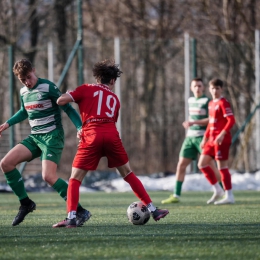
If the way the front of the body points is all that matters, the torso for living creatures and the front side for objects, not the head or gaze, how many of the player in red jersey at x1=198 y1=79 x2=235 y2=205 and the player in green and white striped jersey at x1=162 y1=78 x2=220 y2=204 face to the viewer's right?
0

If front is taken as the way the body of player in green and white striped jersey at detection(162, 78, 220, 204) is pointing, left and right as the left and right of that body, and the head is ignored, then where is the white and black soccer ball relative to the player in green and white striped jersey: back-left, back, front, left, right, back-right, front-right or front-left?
front-left

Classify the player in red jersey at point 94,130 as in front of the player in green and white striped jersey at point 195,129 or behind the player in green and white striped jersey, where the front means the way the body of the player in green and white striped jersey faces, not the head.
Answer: in front

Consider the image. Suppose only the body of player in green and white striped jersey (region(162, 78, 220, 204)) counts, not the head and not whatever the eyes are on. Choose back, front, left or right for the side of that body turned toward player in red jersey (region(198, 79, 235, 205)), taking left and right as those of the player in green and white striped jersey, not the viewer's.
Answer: left

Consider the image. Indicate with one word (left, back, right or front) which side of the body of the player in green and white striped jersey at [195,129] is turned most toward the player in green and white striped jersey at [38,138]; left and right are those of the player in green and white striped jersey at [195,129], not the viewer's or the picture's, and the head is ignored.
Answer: front

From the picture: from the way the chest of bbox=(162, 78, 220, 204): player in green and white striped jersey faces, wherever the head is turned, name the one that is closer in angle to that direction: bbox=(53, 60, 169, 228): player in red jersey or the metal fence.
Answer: the player in red jersey

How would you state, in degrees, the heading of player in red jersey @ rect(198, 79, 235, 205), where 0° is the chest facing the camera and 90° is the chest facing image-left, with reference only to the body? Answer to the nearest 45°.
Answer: approximately 45°

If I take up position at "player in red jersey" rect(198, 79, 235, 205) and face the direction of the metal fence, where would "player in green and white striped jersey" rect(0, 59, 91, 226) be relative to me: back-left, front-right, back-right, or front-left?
back-left

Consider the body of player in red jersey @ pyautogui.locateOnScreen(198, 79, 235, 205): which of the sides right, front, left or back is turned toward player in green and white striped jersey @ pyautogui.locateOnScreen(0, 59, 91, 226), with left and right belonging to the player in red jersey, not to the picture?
front

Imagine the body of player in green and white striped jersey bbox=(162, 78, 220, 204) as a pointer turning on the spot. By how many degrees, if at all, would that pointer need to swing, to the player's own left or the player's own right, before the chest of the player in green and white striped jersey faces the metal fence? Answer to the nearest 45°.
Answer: approximately 135° to the player's own right

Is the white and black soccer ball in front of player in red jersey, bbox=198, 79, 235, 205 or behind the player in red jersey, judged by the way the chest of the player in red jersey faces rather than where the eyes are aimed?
in front

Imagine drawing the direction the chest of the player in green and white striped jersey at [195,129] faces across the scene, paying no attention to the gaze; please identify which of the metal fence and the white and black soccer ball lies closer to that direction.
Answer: the white and black soccer ball

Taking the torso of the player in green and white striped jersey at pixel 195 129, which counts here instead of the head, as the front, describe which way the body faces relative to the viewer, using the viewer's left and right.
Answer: facing the viewer and to the left of the viewer

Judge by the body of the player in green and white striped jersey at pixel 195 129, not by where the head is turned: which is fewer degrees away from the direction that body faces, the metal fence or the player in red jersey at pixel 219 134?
the player in red jersey
